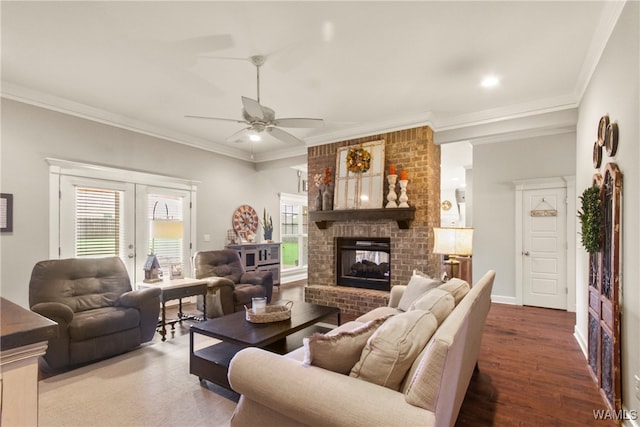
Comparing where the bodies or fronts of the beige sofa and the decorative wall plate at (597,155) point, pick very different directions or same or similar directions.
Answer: same or similar directions

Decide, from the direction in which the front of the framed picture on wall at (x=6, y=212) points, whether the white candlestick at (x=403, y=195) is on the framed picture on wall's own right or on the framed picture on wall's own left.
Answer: on the framed picture on wall's own left

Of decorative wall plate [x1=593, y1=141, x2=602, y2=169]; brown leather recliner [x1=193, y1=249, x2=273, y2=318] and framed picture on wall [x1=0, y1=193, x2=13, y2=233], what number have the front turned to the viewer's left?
1

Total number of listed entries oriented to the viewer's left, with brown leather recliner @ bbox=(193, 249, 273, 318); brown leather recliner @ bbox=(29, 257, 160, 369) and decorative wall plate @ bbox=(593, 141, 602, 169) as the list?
1

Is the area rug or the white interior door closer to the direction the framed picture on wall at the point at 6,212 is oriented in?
the area rug

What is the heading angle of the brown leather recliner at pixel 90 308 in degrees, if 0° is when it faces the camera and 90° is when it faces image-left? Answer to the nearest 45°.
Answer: approximately 315°

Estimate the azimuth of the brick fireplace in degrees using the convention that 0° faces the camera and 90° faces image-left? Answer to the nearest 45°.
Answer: approximately 45°

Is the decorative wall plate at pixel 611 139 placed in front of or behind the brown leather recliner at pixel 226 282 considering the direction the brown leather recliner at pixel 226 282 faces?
in front

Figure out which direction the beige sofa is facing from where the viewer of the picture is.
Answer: facing away from the viewer and to the left of the viewer

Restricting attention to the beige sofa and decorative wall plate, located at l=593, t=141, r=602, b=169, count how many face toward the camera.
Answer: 0

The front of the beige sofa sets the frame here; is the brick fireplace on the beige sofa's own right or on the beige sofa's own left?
on the beige sofa's own right

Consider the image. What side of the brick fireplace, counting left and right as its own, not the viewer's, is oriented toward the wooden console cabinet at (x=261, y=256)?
right

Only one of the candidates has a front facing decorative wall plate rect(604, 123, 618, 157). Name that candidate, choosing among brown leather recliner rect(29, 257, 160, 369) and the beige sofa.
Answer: the brown leather recliner

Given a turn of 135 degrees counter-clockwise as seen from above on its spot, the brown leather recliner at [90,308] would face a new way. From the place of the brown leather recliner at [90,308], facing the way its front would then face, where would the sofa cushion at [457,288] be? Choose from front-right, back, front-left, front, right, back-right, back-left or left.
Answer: back-right

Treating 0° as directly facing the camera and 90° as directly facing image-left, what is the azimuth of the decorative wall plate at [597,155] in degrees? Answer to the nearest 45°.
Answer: approximately 90°
